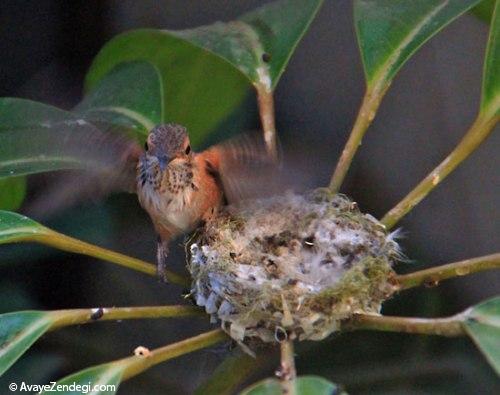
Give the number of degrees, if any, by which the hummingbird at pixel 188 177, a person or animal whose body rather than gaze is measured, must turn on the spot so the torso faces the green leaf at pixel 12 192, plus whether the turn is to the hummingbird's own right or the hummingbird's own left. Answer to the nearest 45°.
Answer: approximately 90° to the hummingbird's own right

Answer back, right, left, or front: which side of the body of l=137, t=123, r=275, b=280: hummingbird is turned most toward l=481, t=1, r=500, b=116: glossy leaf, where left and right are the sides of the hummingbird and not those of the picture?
left

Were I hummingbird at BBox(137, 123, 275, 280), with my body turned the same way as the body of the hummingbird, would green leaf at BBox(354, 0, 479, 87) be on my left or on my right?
on my left

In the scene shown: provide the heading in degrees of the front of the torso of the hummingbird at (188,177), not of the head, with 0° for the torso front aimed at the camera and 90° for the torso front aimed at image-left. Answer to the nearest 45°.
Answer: approximately 0°
